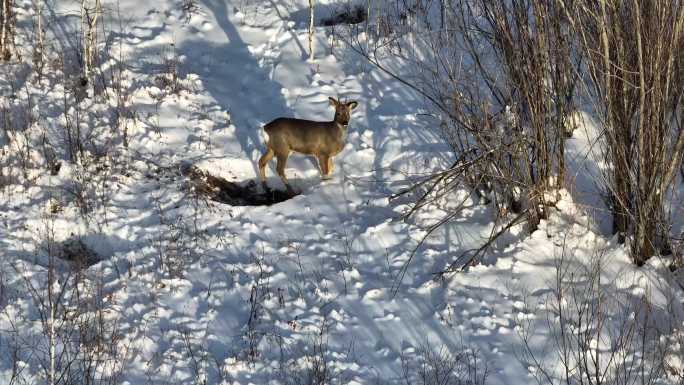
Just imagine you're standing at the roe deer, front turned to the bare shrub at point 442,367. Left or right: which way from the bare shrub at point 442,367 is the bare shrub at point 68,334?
right

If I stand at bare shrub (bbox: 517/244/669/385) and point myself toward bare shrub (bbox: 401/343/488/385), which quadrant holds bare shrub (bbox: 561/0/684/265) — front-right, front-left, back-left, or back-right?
back-right

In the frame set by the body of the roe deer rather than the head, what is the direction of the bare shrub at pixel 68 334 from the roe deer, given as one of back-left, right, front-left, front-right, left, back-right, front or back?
back-right

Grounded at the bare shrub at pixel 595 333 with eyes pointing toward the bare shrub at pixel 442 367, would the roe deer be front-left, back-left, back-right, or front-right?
front-right

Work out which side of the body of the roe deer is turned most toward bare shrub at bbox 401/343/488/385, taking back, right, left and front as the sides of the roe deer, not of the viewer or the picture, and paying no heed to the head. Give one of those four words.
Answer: right

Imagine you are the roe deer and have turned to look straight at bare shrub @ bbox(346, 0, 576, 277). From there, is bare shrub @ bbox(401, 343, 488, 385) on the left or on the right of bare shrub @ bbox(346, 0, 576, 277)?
right

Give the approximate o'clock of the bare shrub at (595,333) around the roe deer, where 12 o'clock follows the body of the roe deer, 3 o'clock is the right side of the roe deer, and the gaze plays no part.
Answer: The bare shrub is roughly at 2 o'clock from the roe deer.

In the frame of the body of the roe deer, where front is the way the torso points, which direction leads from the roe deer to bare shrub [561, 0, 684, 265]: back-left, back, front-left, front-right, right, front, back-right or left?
front-right

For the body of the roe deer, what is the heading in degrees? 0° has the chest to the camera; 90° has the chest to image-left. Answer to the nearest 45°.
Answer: approximately 270°

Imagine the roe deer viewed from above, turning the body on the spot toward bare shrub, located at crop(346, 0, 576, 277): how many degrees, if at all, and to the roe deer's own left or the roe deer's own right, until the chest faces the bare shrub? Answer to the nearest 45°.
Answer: approximately 45° to the roe deer's own right

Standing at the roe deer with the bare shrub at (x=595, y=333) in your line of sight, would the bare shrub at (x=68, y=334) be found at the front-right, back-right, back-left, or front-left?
front-right
